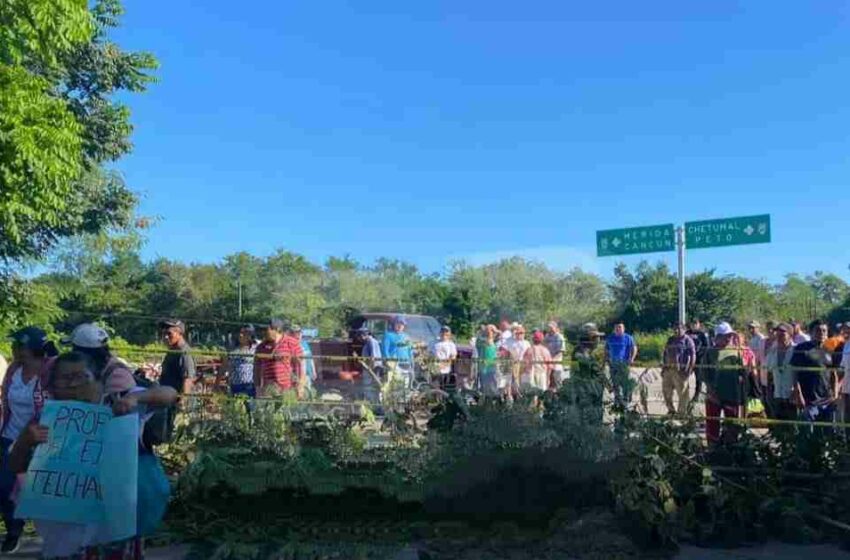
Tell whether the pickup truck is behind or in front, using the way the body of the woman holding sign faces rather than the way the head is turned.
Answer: behind

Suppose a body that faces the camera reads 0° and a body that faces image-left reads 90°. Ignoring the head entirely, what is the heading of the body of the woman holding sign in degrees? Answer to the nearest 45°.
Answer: approximately 0°

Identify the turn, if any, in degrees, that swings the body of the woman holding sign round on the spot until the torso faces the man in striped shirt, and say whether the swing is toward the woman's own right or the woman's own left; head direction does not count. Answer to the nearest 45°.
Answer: approximately 180°
